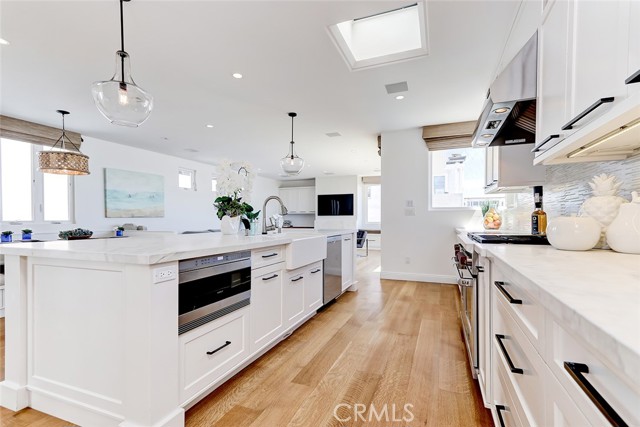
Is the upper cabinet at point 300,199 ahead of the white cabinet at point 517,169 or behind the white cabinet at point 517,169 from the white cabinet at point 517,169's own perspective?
ahead

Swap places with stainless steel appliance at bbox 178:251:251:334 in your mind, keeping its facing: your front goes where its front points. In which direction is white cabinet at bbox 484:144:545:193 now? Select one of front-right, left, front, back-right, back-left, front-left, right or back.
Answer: front-left

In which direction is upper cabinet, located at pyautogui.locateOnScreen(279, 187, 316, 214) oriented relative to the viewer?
toward the camera

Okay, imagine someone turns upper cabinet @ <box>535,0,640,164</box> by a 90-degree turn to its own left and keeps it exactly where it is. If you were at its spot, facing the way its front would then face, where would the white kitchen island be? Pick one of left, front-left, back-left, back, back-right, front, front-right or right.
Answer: right

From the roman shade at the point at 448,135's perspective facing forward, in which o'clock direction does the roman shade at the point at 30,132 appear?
the roman shade at the point at 30,132 is roughly at 2 o'clock from the roman shade at the point at 448,135.

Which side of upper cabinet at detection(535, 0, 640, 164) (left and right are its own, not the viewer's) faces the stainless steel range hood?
right

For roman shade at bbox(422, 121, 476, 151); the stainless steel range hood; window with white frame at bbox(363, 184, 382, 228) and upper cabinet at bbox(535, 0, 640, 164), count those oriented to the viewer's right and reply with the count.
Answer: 0

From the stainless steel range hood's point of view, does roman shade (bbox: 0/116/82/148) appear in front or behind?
in front

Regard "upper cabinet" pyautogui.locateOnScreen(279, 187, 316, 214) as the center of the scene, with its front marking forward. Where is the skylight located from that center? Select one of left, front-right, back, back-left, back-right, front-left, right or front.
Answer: front

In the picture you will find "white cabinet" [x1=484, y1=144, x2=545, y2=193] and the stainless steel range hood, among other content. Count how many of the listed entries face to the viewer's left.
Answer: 2

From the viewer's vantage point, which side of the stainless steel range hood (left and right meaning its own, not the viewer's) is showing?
left

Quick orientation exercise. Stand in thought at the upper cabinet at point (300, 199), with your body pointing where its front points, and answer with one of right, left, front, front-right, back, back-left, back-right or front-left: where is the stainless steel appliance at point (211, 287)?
front

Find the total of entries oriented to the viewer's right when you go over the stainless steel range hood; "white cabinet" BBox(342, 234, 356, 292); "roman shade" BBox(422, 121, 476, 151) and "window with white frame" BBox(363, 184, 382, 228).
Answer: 1

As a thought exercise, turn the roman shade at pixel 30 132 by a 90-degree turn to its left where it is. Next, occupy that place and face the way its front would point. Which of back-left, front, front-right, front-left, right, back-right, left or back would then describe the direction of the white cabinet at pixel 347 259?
right

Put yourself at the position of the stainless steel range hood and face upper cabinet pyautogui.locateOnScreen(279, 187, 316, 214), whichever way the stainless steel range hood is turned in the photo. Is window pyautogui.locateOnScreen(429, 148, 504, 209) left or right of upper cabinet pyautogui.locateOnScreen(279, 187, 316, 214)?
right

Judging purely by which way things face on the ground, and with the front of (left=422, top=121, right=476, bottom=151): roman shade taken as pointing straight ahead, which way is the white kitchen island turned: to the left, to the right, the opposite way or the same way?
to the left

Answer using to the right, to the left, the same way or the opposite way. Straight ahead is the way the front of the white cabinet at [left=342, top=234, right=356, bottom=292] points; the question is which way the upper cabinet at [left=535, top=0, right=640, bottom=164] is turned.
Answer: the opposite way

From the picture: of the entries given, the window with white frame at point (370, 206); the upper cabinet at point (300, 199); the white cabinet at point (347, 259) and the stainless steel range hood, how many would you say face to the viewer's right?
1

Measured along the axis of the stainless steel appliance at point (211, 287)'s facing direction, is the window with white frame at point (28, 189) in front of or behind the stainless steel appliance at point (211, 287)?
behind

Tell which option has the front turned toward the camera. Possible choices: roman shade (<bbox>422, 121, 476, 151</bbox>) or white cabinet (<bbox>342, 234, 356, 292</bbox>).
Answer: the roman shade

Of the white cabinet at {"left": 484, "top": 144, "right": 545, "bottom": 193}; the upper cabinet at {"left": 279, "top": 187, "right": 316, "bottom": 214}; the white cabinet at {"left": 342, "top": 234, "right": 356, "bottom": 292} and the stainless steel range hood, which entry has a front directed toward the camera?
the upper cabinet

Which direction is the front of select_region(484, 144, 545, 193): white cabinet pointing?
to the viewer's left
